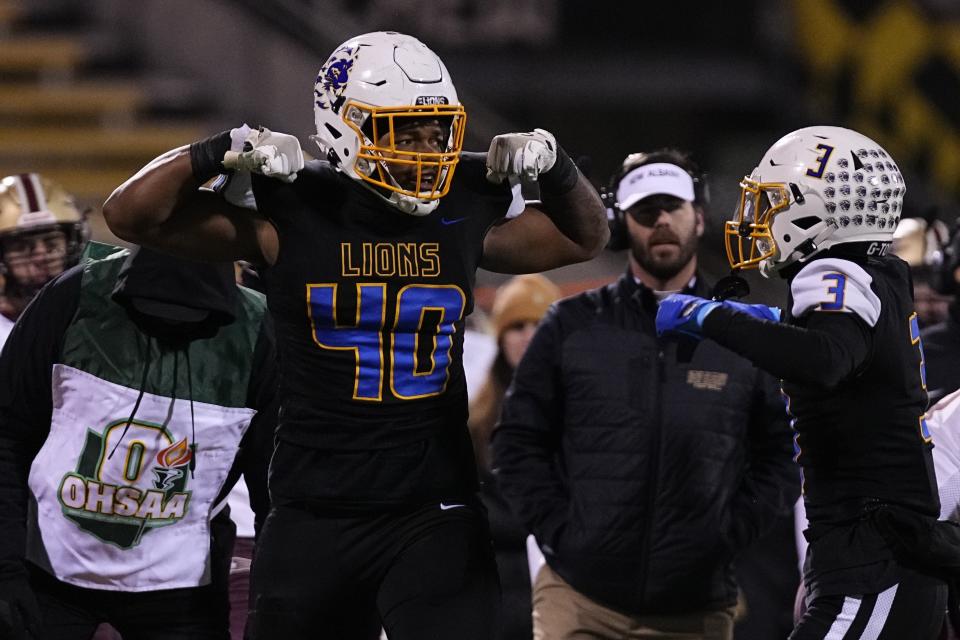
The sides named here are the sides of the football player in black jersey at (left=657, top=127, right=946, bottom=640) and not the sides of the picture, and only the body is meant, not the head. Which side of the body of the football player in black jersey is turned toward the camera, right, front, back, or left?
left

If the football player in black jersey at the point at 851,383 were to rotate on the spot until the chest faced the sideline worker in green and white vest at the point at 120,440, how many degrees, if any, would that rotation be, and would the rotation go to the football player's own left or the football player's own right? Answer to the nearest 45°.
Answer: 0° — they already face them

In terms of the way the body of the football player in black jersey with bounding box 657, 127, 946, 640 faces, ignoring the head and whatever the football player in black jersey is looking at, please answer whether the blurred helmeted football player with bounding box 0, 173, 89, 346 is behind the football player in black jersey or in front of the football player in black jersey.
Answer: in front

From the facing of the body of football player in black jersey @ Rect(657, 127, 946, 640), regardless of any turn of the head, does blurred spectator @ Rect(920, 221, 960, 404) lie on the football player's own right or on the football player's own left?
on the football player's own right

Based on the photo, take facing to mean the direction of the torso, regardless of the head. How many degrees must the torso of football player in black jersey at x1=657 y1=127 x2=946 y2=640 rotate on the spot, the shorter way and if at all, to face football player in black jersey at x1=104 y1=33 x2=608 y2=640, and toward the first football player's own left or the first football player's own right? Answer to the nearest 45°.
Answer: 0° — they already face them

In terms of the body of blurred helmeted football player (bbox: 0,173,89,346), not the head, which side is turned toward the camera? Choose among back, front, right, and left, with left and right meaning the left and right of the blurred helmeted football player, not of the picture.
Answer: front

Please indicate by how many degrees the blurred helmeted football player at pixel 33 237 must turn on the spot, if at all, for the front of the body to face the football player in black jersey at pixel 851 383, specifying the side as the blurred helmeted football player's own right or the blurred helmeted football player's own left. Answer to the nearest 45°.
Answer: approximately 45° to the blurred helmeted football player's own left

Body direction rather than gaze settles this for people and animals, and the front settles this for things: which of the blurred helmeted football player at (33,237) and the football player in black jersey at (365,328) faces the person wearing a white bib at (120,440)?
the blurred helmeted football player at (33,237)

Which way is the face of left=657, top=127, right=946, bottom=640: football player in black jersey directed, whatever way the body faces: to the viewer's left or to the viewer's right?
to the viewer's left

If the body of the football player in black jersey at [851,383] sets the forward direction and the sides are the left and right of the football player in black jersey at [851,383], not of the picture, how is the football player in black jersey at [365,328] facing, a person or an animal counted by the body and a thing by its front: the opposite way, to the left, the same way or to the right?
to the left

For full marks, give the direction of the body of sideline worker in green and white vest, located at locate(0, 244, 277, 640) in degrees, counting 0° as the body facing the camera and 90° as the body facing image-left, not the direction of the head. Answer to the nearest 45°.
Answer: approximately 0°

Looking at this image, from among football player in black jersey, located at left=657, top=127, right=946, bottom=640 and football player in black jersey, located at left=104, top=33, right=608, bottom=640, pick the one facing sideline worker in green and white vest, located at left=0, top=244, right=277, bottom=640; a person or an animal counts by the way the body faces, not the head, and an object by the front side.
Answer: football player in black jersey, located at left=657, top=127, right=946, bottom=640

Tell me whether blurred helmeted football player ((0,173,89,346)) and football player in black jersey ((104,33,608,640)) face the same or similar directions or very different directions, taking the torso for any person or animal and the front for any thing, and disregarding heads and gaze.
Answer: same or similar directions

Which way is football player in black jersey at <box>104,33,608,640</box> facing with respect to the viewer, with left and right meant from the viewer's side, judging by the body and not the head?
facing the viewer
